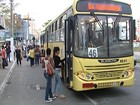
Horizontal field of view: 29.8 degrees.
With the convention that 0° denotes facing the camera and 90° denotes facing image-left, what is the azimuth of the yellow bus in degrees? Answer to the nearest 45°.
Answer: approximately 315°
